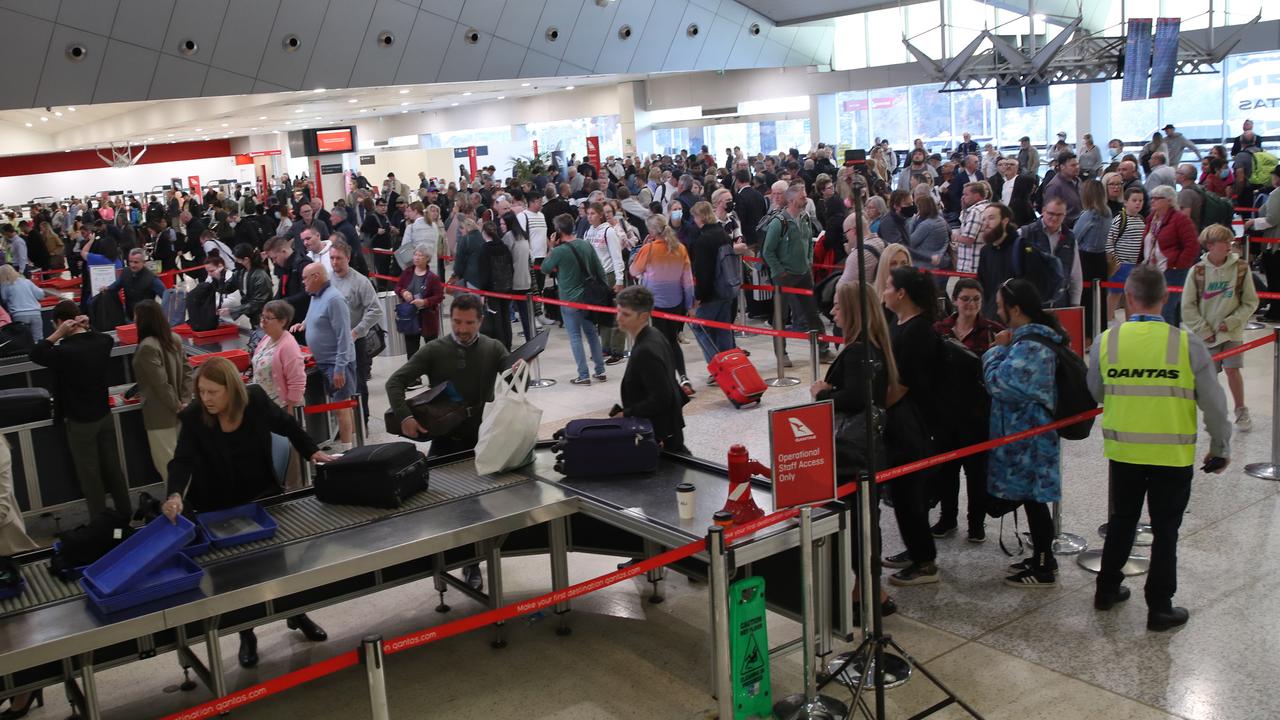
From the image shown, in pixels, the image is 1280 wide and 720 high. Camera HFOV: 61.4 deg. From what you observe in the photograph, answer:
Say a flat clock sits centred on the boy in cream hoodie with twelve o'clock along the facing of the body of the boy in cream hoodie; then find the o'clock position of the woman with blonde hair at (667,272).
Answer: The woman with blonde hair is roughly at 3 o'clock from the boy in cream hoodie.

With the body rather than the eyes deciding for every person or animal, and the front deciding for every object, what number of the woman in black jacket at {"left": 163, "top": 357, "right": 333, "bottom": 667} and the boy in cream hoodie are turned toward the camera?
2

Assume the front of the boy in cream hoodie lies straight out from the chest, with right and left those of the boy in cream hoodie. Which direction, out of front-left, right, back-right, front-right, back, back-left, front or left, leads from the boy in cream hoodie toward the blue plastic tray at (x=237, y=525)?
front-right

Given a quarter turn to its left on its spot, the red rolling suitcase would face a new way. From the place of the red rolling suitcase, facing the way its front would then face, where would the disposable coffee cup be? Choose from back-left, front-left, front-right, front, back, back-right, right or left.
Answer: back-right

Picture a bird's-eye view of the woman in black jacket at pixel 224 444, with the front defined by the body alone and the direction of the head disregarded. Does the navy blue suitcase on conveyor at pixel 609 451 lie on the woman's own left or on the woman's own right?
on the woman's own left

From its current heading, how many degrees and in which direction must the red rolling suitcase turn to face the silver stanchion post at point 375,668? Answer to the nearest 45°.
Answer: approximately 45° to its right

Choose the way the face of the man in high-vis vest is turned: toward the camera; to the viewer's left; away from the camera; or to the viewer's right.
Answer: away from the camera

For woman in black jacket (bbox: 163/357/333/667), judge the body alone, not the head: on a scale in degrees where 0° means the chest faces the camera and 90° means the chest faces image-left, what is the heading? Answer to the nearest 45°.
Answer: approximately 0°

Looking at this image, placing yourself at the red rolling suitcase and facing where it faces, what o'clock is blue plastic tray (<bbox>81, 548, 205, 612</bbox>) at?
The blue plastic tray is roughly at 2 o'clock from the red rolling suitcase.

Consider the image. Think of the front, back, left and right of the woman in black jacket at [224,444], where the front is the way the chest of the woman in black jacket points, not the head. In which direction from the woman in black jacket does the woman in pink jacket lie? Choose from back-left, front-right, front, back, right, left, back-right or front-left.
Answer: back

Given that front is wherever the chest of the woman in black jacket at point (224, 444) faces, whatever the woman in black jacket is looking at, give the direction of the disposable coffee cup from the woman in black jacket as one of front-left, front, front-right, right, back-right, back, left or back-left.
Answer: front-left

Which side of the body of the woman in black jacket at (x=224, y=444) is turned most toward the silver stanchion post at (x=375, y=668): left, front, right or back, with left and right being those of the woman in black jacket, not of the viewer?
front

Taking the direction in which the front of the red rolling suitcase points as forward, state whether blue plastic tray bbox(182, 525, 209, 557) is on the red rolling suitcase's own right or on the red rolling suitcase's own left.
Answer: on the red rolling suitcase's own right
